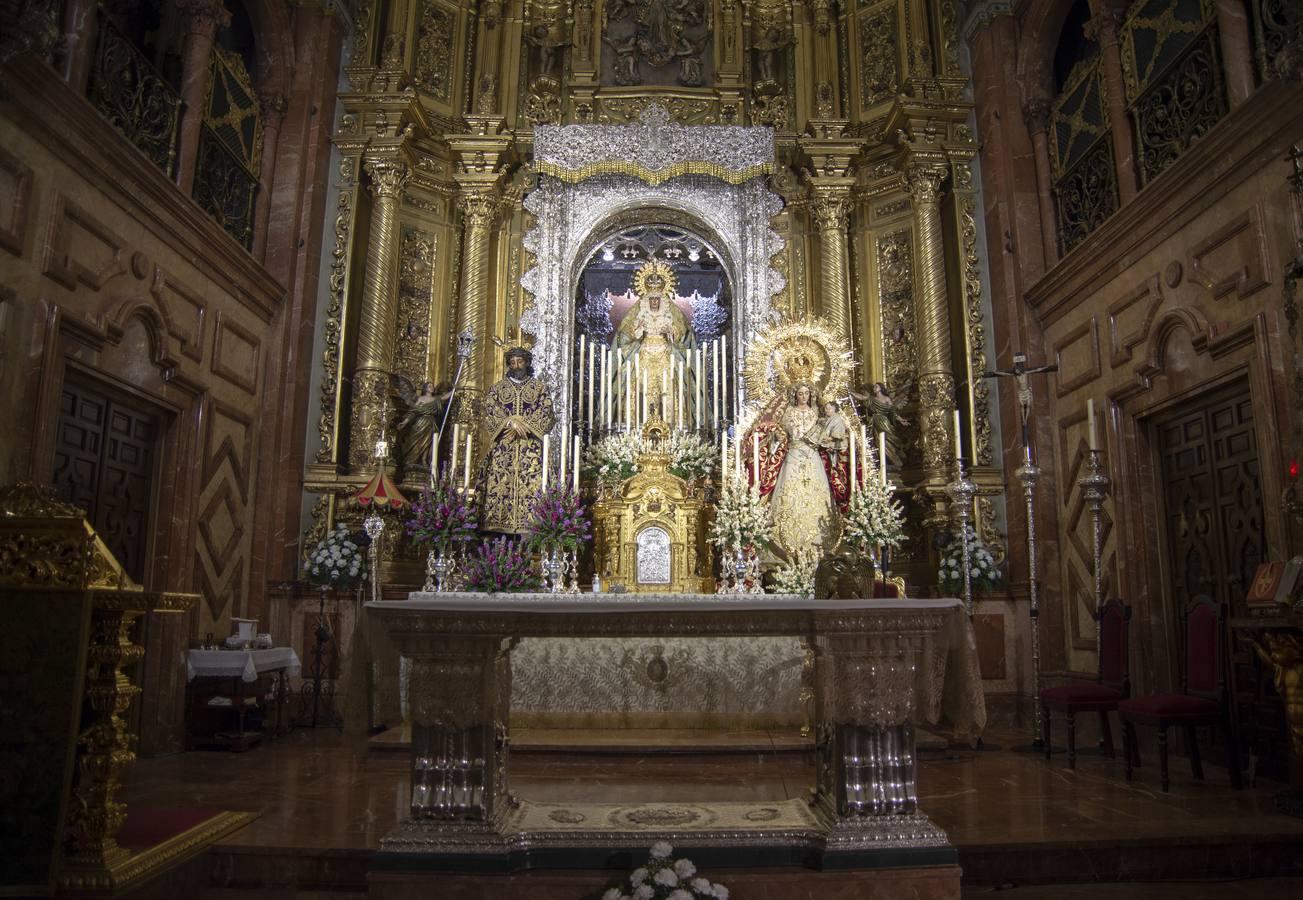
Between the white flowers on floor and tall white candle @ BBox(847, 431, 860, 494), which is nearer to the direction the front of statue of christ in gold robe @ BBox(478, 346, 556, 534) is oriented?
the white flowers on floor

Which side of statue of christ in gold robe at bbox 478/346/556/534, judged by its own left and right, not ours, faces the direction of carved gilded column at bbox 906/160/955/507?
left

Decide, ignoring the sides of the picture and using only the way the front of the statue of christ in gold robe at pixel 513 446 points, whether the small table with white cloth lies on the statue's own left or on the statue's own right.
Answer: on the statue's own right

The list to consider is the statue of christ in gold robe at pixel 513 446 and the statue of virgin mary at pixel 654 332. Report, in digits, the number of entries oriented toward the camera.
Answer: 2

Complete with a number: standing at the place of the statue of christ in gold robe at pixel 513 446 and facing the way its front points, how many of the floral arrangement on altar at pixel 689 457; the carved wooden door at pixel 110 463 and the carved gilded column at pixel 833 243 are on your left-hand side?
2

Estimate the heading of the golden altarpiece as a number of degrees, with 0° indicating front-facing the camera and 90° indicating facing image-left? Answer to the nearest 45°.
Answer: approximately 0°

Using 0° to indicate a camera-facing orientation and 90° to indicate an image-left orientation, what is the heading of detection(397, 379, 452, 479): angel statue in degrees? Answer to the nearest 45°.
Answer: approximately 315°

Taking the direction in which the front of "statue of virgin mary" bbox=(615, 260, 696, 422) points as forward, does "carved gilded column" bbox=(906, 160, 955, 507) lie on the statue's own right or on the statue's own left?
on the statue's own left

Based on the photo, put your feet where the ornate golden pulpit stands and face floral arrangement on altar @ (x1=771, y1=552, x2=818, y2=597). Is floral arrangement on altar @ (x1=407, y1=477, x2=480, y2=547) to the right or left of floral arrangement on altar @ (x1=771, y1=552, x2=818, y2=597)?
left

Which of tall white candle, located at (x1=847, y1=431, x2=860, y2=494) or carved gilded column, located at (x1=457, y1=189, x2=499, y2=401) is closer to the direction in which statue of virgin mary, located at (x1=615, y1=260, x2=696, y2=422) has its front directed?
the tall white candle

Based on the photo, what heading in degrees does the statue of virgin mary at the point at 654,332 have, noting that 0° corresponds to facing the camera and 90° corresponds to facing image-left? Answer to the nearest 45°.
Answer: approximately 0°
